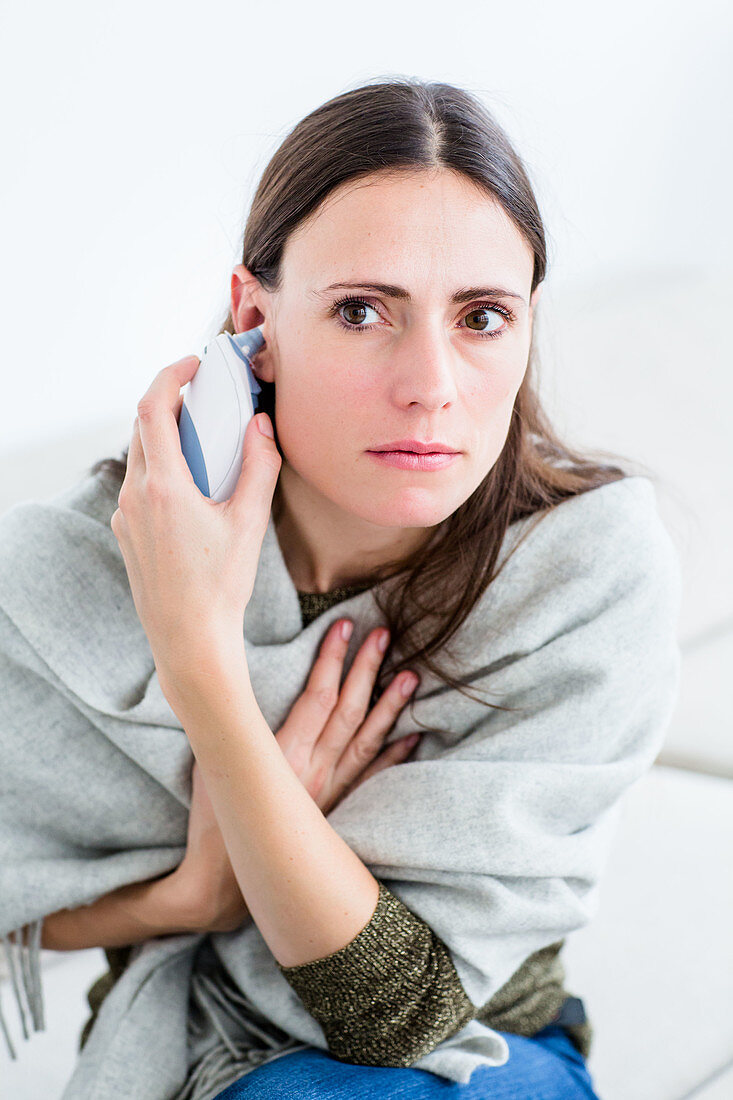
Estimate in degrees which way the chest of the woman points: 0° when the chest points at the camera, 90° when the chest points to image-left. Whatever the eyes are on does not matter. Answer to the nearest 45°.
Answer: approximately 0°
